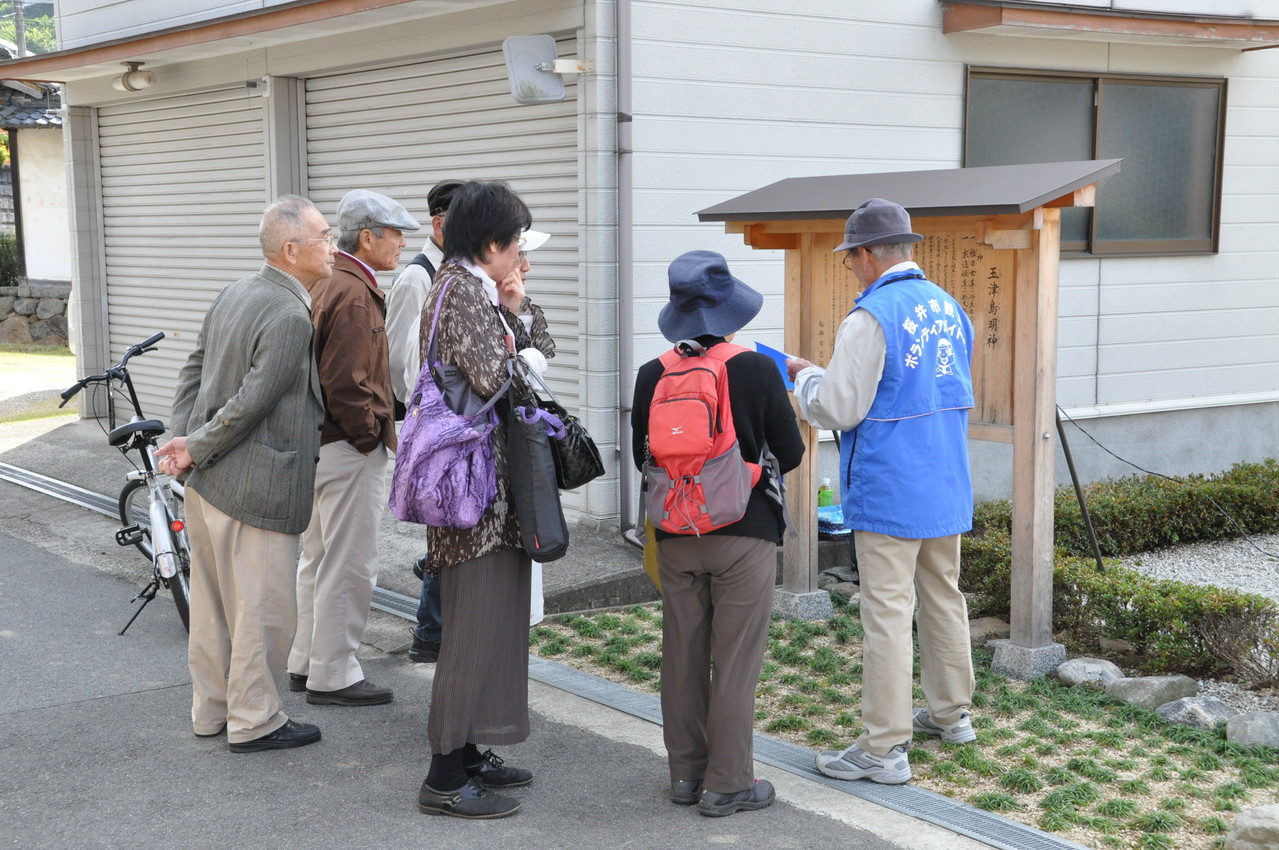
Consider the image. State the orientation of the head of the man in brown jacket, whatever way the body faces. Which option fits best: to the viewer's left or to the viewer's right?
to the viewer's right

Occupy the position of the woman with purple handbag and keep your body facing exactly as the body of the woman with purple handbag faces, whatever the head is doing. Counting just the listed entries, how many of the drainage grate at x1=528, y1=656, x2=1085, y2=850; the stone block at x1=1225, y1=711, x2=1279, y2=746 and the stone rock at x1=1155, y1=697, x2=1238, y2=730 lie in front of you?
3

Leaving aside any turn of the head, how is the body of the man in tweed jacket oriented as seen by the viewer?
to the viewer's right

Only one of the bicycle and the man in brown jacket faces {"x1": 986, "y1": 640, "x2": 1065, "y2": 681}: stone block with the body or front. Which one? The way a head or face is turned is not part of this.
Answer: the man in brown jacket

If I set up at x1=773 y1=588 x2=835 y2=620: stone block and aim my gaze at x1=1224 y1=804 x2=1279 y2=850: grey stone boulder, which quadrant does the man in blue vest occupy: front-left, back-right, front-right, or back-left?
front-right

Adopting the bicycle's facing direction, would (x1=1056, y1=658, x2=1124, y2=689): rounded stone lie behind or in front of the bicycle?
behind

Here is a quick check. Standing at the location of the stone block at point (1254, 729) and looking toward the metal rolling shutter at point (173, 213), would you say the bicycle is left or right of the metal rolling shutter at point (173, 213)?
left

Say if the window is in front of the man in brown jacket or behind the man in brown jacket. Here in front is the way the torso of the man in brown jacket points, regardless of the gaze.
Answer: in front

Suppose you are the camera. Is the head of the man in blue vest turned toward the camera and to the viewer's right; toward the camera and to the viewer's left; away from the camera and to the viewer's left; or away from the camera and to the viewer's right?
away from the camera and to the viewer's left

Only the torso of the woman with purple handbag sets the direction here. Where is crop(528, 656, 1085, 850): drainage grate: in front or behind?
in front

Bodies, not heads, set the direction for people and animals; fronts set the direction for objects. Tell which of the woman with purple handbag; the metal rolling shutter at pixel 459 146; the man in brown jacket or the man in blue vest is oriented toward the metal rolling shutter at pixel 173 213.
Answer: the man in blue vest

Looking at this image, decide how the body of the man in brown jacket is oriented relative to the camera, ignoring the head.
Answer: to the viewer's right

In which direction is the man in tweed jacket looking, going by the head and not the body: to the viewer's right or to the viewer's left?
to the viewer's right

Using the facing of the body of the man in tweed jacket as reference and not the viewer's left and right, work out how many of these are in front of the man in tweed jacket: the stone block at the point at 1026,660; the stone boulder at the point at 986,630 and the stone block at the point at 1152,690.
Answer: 3
